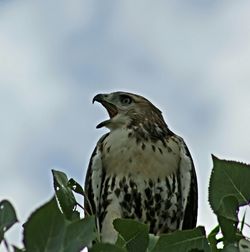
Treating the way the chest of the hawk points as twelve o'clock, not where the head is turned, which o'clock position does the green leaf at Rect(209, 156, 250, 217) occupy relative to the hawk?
The green leaf is roughly at 9 o'clock from the hawk.

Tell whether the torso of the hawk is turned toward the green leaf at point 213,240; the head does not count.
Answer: no

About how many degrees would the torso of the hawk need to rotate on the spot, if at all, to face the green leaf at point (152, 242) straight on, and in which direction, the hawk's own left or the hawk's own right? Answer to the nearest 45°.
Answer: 0° — it already faces it

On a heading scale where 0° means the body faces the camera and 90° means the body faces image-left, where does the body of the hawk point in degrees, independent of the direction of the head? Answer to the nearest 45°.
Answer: approximately 0°

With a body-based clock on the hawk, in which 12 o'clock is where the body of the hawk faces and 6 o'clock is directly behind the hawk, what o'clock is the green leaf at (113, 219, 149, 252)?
The green leaf is roughly at 12 o'clock from the hawk.
